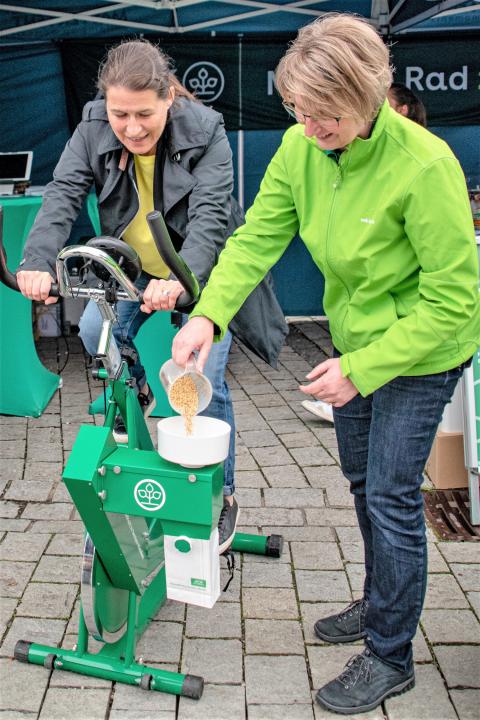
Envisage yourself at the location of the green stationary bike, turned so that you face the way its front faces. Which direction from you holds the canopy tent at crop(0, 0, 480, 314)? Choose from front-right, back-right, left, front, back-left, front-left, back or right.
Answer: back-right

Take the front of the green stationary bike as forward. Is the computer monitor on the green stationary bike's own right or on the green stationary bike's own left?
on the green stationary bike's own right

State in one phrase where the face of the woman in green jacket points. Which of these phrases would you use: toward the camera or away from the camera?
toward the camera

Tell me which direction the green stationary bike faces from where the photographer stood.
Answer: facing the viewer and to the left of the viewer

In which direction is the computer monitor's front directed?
toward the camera

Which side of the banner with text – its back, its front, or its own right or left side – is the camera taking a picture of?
front

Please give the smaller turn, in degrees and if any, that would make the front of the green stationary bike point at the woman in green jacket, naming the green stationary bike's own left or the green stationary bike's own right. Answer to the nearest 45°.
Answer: approximately 135° to the green stationary bike's own left

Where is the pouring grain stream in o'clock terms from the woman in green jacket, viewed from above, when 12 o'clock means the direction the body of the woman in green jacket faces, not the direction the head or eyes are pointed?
The pouring grain stream is roughly at 1 o'clock from the woman in green jacket.

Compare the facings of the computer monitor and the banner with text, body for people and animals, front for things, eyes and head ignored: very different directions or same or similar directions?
same or similar directions

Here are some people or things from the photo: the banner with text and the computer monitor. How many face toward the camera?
2

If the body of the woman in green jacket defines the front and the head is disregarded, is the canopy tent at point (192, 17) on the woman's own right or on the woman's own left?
on the woman's own right

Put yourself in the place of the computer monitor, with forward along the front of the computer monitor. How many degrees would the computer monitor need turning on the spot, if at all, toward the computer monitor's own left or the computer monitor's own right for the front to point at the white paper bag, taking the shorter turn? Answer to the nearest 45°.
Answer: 0° — it already faces it

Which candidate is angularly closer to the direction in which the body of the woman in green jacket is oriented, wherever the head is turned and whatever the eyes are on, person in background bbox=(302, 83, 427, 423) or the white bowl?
the white bowl

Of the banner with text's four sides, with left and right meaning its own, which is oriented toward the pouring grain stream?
front

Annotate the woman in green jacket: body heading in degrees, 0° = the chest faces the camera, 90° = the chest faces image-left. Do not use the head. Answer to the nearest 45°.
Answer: approximately 45°

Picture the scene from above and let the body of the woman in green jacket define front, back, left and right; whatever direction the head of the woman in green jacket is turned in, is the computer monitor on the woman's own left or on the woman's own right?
on the woman's own right
